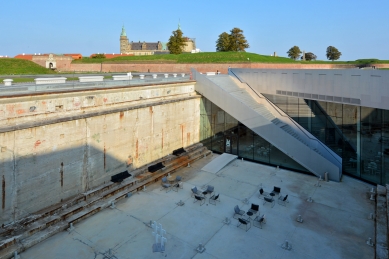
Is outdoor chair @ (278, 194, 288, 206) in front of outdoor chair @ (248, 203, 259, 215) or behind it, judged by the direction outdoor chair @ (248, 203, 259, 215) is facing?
behind

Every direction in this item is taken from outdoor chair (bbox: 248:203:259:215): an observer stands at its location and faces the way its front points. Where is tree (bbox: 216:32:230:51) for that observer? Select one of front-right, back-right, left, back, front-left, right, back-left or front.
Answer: back-right

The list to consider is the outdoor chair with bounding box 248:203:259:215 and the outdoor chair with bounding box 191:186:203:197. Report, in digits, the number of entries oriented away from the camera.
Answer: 0

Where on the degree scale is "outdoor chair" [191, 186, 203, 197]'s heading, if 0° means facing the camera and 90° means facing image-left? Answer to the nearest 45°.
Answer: approximately 315°

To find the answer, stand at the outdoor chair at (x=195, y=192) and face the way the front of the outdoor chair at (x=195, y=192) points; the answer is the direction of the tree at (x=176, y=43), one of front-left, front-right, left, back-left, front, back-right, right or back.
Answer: back-left

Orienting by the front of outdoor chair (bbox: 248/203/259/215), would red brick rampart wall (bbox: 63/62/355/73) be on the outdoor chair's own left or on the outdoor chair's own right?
on the outdoor chair's own right

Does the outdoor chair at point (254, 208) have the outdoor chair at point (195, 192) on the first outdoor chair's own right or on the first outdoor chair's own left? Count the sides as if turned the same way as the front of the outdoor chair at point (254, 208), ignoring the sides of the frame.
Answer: on the first outdoor chair's own right

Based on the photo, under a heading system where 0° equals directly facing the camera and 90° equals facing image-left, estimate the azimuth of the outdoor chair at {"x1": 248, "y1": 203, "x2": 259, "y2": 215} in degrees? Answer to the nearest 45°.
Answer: approximately 45°
